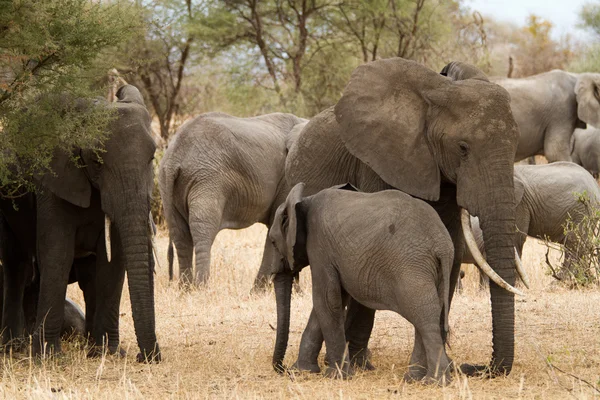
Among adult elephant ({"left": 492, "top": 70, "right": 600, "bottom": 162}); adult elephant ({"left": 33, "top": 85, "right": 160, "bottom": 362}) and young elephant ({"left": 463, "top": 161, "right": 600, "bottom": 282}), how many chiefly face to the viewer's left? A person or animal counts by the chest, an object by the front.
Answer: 1

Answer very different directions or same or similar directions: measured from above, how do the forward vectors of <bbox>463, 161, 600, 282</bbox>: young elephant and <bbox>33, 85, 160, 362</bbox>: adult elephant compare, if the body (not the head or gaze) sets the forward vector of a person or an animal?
very different directions

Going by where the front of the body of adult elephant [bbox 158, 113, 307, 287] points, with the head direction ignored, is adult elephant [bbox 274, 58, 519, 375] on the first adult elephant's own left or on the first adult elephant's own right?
on the first adult elephant's own right

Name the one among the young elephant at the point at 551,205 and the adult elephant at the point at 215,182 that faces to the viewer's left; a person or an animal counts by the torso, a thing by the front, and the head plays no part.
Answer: the young elephant at the point at 551,205

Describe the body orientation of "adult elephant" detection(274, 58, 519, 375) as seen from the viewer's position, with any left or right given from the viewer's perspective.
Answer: facing the viewer and to the right of the viewer

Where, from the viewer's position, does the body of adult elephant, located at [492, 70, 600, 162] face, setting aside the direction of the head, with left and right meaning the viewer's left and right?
facing to the right of the viewer

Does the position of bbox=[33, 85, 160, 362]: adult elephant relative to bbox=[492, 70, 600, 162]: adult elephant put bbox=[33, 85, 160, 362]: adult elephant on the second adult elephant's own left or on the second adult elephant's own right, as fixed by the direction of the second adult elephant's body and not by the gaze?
on the second adult elephant's own right

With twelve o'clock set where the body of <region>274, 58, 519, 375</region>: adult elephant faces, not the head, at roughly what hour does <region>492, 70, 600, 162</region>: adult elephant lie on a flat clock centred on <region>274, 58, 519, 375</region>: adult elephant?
<region>492, 70, 600, 162</region>: adult elephant is roughly at 8 o'clock from <region>274, 58, 519, 375</region>: adult elephant.

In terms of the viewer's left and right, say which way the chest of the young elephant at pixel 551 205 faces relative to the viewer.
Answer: facing to the left of the viewer

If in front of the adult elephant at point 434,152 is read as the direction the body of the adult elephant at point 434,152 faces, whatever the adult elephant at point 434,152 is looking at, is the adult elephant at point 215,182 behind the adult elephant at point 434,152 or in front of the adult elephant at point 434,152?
behind

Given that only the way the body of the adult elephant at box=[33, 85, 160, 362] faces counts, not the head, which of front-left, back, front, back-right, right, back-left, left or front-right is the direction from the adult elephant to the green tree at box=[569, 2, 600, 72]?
left

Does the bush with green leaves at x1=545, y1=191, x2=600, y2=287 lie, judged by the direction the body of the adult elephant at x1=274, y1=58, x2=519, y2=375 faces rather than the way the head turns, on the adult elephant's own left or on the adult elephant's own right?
on the adult elephant's own left
